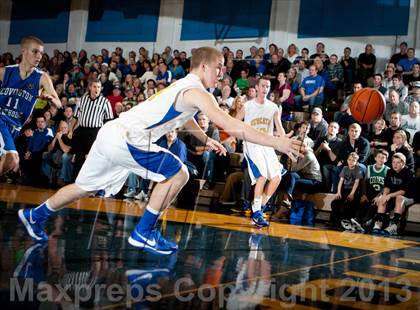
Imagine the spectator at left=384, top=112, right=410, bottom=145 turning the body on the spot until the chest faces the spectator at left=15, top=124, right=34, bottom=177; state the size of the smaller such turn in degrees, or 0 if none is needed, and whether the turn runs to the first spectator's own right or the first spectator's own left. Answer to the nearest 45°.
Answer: approximately 45° to the first spectator's own right

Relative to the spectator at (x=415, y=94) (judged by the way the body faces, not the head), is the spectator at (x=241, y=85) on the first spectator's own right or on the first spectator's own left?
on the first spectator's own right

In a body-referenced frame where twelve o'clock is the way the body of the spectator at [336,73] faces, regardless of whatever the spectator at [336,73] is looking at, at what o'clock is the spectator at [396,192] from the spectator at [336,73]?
the spectator at [396,192] is roughly at 10 o'clock from the spectator at [336,73].

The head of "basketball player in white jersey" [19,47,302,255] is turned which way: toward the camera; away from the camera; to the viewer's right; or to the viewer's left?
to the viewer's right

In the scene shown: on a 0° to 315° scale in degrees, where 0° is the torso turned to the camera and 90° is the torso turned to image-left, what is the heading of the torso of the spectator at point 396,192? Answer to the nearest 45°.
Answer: approximately 45°

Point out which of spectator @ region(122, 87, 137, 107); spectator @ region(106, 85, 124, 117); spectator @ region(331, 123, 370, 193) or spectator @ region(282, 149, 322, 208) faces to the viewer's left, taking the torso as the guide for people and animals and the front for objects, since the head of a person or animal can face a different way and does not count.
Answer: spectator @ region(282, 149, 322, 208)

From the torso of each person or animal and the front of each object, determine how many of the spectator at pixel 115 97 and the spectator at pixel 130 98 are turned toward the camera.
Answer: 2

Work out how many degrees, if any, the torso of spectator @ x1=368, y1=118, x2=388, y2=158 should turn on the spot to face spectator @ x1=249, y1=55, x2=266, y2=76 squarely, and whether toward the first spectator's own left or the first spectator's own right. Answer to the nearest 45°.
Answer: approximately 90° to the first spectator's own right

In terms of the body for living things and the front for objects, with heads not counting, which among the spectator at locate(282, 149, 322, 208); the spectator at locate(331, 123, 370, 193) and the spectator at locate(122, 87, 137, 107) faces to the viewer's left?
the spectator at locate(282, 149, 322, 208)
